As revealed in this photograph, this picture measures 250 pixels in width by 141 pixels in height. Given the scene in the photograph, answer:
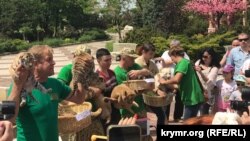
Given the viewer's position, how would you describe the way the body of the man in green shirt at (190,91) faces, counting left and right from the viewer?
facing to the left of the viewer

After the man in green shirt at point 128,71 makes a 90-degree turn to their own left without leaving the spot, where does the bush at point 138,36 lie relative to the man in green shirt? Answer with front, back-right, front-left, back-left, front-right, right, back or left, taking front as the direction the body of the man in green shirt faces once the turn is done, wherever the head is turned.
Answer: front-left

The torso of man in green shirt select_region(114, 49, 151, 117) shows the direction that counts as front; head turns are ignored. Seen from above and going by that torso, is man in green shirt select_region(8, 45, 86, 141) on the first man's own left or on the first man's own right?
on the first man's own right

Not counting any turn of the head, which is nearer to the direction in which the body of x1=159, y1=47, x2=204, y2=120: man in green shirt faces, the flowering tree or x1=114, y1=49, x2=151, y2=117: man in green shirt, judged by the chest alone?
the man in green shirt

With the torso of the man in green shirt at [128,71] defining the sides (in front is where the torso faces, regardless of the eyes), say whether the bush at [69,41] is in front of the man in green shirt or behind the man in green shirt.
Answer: behind

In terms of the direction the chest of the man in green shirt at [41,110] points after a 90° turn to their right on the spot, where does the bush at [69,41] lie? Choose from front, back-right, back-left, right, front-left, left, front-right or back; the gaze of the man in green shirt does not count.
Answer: back-right

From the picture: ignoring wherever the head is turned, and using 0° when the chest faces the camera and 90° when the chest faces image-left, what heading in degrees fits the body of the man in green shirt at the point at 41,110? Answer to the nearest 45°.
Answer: approximately 315°

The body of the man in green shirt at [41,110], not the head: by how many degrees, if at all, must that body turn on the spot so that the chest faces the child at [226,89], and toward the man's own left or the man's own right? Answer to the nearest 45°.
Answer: approximately 90° to the man's own left

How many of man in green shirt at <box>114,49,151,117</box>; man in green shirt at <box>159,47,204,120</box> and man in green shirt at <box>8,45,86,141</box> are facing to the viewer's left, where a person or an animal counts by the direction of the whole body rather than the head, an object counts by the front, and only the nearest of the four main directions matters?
1

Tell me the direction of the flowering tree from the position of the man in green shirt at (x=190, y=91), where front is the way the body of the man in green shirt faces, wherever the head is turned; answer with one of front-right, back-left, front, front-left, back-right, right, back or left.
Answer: right
